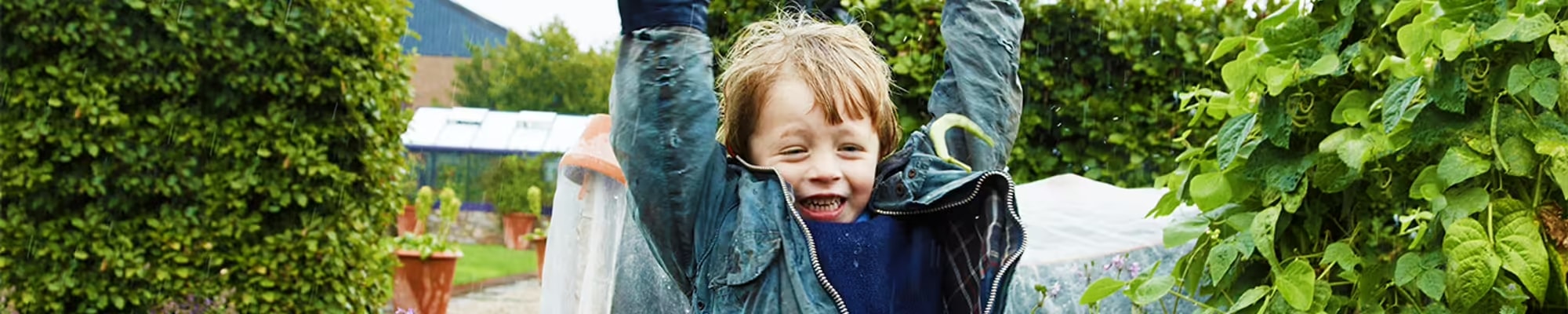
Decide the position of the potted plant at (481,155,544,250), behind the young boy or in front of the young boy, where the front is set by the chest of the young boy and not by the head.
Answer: behind

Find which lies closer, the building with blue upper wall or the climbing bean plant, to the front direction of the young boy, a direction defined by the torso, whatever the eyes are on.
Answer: the climbing bean plant

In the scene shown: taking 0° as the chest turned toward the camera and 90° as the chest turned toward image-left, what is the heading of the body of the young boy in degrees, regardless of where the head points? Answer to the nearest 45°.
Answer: approximately 0°

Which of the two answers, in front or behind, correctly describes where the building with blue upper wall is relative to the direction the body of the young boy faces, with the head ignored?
behind

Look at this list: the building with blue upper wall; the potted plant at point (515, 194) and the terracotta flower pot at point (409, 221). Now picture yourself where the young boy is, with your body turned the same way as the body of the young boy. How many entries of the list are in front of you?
0

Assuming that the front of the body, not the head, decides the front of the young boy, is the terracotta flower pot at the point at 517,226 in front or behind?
behind

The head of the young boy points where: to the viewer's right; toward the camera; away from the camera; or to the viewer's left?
toward the camera

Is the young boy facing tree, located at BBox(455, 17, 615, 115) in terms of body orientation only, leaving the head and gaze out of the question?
no

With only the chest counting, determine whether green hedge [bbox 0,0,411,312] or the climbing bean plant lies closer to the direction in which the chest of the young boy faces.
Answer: the climbing bean plant

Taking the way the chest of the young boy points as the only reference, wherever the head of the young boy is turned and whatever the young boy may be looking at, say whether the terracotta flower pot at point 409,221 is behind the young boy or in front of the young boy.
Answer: behind

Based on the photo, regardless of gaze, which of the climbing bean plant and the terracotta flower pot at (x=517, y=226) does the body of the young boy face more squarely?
the climbing bean plant

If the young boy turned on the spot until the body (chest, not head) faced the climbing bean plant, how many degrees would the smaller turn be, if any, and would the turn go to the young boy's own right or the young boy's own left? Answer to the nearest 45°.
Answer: approximately 90° to the young boy's own left
